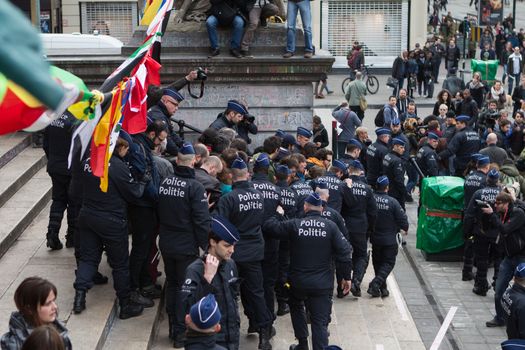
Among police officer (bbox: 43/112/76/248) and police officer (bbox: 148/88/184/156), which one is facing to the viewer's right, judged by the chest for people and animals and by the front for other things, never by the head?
police officer (bbox: 148/88/184/156)

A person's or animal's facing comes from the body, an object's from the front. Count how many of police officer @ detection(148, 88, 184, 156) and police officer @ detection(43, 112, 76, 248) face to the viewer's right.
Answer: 1

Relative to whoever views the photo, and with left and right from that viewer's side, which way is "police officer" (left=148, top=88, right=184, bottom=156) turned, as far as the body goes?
facing to the right of the viewer

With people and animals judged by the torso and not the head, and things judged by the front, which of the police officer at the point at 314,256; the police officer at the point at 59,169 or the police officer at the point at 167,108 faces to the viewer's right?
the police officer at the point at 167,108

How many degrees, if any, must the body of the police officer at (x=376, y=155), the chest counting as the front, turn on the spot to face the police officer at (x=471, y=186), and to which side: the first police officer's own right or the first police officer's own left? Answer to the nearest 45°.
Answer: approximately 90° to the first police officer's own right

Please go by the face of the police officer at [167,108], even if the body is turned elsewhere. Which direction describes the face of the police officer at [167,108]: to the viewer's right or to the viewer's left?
to the viewer's right

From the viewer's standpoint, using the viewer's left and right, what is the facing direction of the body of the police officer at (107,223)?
facing away from the viewer and to the right of the viewer

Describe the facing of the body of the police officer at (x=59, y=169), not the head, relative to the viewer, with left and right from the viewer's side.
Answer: facing away from the viewer
